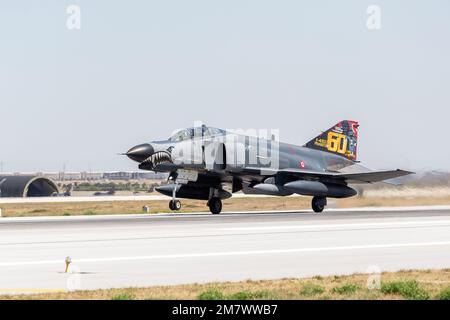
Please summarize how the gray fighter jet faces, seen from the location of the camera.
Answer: facing the viewer and to the left of the viewer
